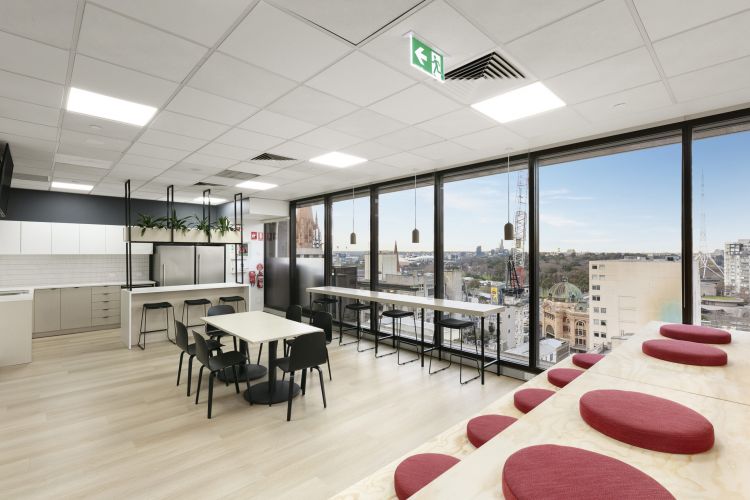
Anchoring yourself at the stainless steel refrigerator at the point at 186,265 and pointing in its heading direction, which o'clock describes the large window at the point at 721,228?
The large window is roughly at 11 o'clock from the stainless steel refrigerator.

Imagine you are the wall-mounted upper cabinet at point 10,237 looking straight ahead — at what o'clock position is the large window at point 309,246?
The large window is roughly at 10 o'clock from the wall-mounted upper cabinet.

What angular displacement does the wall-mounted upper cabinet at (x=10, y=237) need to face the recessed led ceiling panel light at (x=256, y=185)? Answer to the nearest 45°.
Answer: approximately 45° to its left

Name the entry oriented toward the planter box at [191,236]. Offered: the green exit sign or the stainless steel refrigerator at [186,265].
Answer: the stainless steel refrigerator

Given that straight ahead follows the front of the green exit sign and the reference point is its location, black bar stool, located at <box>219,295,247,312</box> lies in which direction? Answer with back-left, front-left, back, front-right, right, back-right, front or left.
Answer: back
